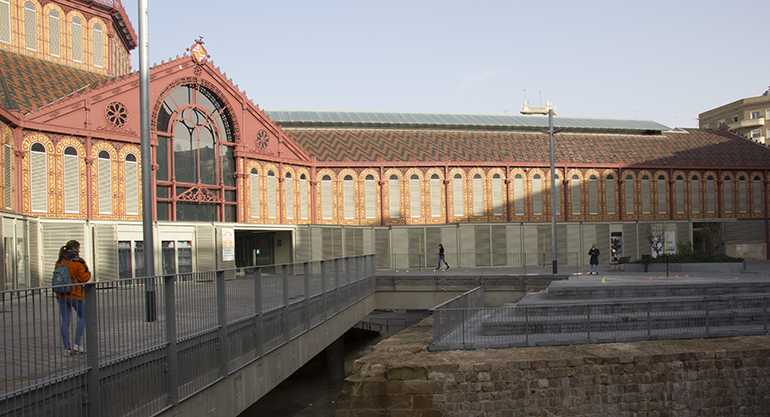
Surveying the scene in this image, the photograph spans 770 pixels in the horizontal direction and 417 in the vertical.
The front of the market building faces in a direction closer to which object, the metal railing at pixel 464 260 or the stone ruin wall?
the stone ruin wall

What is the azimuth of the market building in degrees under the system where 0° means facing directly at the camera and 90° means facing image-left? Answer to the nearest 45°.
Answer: approximately 315°

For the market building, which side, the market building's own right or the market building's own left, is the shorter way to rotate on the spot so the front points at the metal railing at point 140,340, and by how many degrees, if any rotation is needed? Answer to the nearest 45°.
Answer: approximately 45° to the market building's own right

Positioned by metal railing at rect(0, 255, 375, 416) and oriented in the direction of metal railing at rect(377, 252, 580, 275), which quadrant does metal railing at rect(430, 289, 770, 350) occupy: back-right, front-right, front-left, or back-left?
front-right
